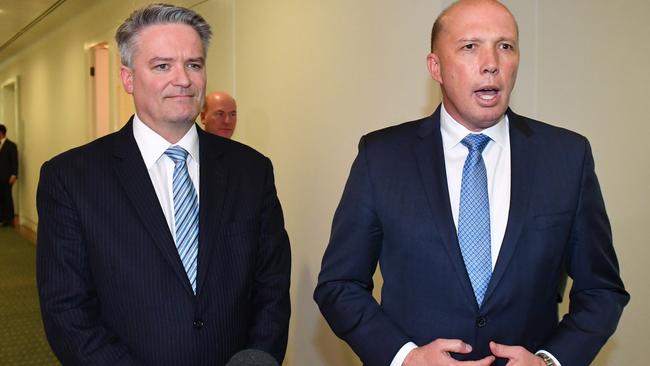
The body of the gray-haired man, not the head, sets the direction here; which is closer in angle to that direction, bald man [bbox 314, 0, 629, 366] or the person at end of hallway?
the bald man

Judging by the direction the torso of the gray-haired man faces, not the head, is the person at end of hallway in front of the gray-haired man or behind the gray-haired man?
behind

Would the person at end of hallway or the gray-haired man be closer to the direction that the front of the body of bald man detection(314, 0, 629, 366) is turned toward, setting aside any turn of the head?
the gray-haired man

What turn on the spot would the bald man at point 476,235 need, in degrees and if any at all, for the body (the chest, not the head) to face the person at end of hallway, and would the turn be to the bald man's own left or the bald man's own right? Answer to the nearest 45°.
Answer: approximately 135° to the bald man's own right

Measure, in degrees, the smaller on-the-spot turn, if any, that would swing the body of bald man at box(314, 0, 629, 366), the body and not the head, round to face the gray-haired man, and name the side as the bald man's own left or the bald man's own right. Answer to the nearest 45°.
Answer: approximately 90° to the bald man's own right

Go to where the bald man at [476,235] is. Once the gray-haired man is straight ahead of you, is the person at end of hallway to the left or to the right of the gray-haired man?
right
